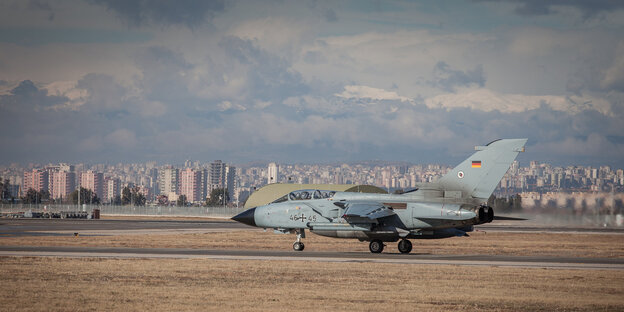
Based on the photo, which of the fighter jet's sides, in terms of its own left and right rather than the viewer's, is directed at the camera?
left
